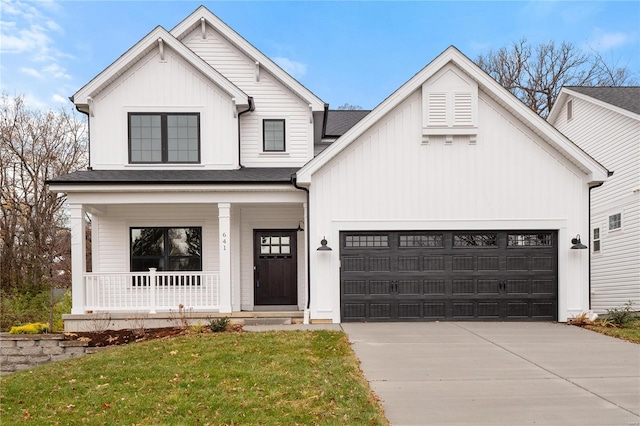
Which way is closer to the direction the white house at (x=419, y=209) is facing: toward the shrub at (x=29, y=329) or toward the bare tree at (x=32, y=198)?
the shrub

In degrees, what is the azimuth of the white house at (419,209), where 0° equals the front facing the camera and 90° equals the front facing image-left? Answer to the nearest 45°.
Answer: approximately 0°

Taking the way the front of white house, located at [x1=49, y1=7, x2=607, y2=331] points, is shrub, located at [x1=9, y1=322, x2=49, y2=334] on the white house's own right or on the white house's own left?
on the white house's own right
